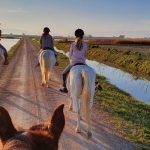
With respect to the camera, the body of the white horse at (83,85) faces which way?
away from the camera

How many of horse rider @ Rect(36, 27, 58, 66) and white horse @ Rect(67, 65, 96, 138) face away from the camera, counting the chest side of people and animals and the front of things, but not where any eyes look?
2

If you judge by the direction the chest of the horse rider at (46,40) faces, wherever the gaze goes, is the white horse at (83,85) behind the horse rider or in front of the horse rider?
behind

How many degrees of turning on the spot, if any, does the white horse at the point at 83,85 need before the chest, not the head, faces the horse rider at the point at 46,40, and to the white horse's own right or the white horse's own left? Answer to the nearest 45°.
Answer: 0° — it already faces them

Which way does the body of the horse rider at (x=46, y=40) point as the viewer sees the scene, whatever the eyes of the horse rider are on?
away from the camera
